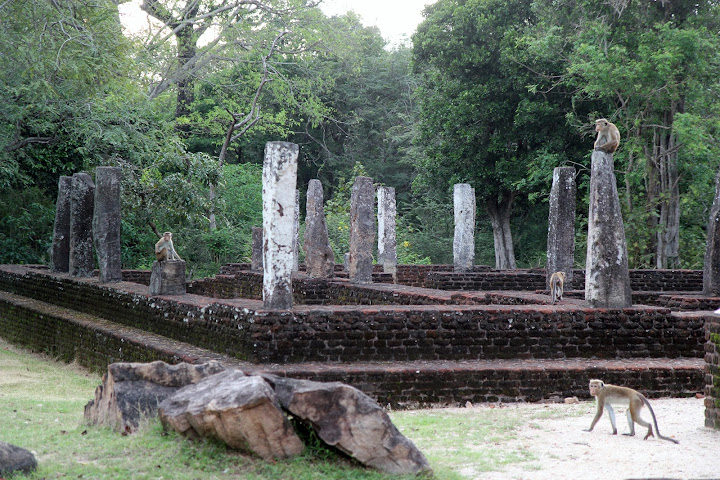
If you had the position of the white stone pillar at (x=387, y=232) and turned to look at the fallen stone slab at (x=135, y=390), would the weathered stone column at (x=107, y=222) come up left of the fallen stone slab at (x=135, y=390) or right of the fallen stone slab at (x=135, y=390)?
right

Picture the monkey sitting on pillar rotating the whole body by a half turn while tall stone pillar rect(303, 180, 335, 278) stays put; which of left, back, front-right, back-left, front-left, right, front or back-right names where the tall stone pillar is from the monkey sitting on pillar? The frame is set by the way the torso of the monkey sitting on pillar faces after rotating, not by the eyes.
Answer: back-left

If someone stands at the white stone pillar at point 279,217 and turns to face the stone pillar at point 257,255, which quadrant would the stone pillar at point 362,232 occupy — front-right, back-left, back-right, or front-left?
front-right

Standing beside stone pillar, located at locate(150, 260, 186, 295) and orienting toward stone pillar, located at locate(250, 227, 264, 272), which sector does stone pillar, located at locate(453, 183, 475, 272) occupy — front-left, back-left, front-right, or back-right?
front-right

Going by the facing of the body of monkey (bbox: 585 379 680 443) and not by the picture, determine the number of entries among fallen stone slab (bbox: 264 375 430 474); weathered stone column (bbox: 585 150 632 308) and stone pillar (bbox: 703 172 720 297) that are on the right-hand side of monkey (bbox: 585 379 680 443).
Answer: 2

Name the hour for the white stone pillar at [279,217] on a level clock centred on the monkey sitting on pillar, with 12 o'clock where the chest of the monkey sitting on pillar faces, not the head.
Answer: The white stone pillar is roughly at 11 o'clock from the monkey sitting on pillar.

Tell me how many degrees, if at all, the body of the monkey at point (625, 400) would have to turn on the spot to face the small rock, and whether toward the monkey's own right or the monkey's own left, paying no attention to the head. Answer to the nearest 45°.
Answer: approximately 45° to the monkey's own left

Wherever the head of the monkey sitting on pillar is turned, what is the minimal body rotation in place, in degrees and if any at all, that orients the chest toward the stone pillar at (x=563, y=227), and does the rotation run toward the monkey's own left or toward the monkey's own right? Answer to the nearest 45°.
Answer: approximately 90° to the monkey's own right

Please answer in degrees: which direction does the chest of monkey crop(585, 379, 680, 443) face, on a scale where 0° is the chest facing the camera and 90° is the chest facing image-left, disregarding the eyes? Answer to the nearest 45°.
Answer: approximately 90°

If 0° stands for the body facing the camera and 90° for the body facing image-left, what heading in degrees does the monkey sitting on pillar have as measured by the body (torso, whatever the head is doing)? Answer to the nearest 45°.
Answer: approximately 90°
